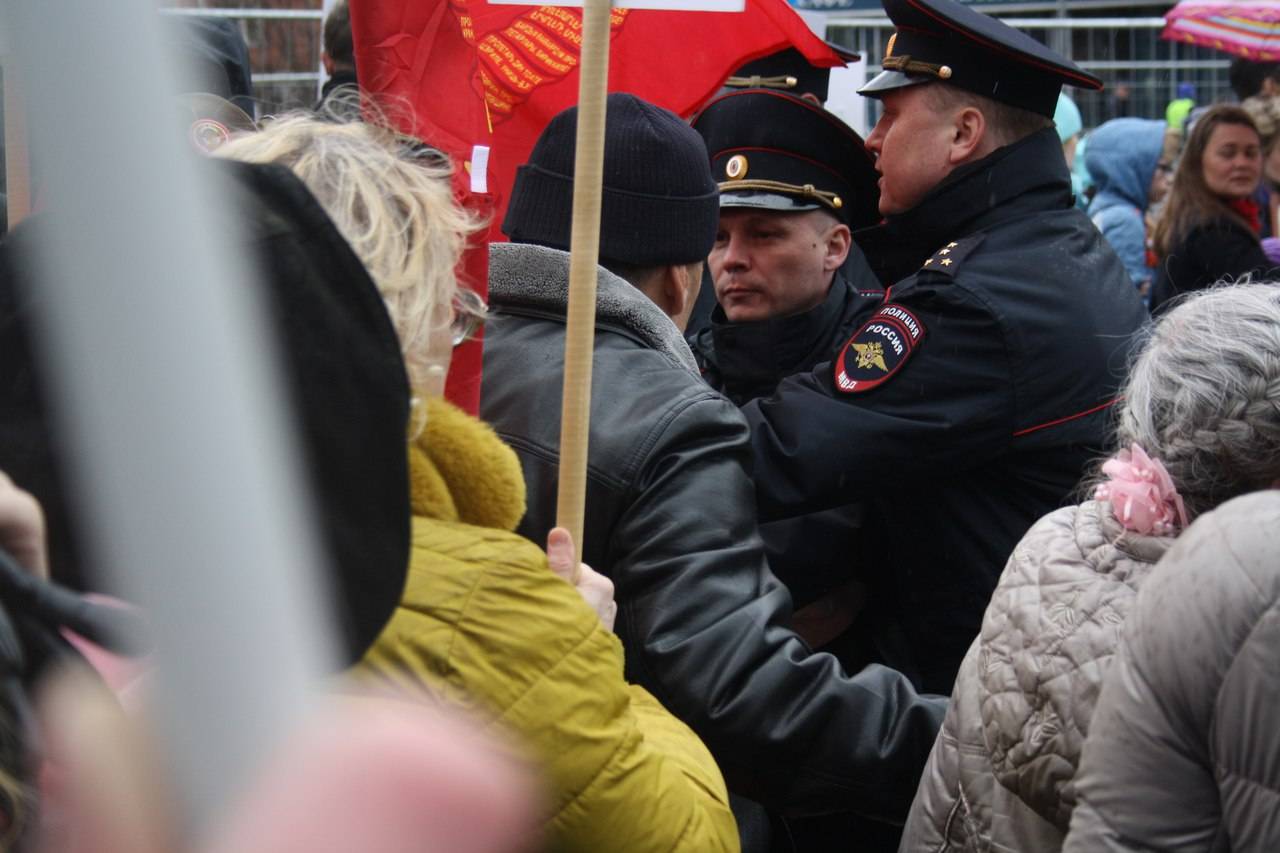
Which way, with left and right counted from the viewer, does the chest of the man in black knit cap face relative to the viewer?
facing away from the viewer and to the right of the viewer

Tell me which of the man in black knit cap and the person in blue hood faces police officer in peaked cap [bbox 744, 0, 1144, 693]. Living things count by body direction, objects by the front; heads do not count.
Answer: the man in black knit cap

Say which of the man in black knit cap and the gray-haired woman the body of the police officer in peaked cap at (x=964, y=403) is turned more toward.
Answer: the man in black knit cap

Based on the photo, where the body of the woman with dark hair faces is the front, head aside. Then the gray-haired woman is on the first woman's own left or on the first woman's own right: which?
on the first woman's own right

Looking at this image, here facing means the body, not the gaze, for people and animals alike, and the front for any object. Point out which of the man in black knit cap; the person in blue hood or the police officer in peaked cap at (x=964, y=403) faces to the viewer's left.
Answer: the police officer in peaked cap

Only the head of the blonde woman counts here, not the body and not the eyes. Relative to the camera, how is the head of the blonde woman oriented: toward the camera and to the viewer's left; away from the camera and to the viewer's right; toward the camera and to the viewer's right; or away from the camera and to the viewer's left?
away from the camera and to the viewer's right

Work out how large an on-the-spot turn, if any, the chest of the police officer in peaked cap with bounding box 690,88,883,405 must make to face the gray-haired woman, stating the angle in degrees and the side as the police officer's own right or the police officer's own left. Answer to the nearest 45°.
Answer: approximately 45° to the police officer's own left

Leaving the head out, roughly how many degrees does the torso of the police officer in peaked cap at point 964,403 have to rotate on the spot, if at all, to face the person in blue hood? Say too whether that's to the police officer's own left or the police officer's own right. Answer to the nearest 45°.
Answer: approximately 90° to the police officer's own right

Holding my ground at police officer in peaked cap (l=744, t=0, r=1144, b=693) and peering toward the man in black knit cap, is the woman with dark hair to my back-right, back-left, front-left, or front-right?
back-right

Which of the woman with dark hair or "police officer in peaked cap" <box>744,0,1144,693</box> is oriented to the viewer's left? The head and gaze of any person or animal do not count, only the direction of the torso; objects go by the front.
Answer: the police officer in peaked cap

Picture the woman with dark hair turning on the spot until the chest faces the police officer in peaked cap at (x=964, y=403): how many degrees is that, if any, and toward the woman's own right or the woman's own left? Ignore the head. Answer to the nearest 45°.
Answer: approximately 45° to the woman's own right

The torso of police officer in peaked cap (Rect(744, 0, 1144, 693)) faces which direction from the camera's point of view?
to the viewer's left
